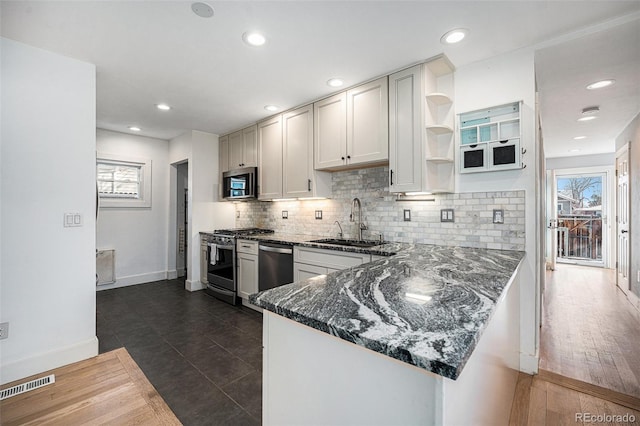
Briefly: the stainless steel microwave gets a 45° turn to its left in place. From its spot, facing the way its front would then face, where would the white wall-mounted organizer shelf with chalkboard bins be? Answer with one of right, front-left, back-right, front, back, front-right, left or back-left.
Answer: front-left

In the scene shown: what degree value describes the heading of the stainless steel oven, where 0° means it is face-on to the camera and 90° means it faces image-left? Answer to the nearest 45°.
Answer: approximately 45°

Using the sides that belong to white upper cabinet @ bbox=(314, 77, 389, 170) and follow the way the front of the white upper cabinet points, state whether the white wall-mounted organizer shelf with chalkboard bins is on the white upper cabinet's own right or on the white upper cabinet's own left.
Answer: on the white upper cabinet's own left

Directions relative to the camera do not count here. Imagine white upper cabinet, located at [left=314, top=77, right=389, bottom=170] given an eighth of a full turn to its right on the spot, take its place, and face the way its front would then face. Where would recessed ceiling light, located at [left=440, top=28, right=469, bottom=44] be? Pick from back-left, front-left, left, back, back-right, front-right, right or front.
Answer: back-left

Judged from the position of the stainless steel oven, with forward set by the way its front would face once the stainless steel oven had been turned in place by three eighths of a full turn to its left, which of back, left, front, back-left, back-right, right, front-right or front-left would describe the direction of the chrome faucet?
front-right

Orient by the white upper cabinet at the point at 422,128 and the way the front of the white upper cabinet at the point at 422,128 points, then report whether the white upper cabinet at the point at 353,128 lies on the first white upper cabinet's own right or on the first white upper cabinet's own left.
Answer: on the first white upper cabinet's own right

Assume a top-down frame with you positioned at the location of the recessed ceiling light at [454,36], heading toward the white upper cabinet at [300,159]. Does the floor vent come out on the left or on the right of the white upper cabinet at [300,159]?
left

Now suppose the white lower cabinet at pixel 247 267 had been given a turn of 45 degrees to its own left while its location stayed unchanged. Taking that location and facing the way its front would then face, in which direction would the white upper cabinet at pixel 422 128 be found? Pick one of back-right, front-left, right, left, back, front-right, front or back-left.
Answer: front-left

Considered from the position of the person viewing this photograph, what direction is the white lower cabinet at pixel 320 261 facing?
facing the viewer and to the left of the viewer

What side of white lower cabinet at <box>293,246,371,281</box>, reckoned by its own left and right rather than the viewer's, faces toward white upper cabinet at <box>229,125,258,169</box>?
right
